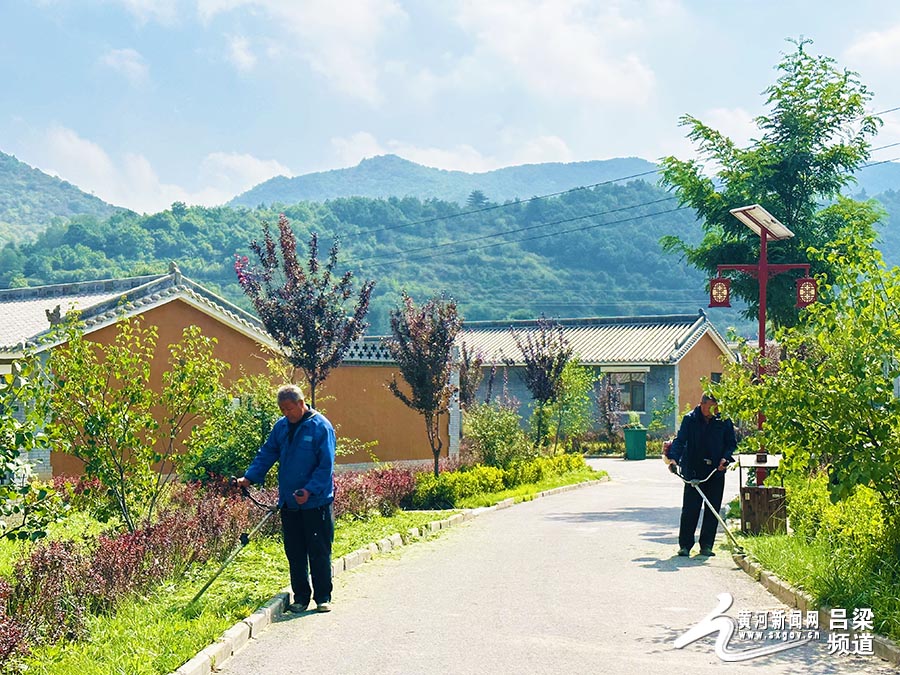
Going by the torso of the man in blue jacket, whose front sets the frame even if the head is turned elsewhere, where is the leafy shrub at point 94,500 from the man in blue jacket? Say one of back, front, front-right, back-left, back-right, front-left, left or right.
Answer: right

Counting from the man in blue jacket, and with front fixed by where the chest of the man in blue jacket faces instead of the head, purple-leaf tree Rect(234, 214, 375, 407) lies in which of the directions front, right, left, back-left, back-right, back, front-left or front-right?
back-right

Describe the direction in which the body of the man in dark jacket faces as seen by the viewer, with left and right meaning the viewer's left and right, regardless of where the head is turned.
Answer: facing the viewer

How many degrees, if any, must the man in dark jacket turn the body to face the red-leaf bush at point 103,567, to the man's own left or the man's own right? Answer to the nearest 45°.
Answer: approximately 45° to the man's own right

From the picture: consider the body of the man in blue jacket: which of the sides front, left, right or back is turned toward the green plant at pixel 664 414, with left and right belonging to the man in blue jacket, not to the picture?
back

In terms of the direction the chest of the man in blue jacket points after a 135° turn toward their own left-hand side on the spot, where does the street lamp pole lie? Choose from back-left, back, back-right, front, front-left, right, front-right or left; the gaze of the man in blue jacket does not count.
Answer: front-left

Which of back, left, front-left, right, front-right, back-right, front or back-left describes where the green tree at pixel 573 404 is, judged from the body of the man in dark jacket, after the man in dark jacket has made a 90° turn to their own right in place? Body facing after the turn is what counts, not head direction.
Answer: right

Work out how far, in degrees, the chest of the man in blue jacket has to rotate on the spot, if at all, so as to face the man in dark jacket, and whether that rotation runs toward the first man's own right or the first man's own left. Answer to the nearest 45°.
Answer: approximately 180°

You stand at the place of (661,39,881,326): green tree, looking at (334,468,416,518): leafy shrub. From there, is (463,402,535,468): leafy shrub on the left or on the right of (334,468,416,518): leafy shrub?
right

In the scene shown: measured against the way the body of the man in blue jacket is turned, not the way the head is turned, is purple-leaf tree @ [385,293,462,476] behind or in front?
behind

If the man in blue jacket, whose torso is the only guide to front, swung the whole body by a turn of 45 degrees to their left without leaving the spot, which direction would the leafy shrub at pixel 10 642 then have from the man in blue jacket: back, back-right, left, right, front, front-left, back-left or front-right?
front-right

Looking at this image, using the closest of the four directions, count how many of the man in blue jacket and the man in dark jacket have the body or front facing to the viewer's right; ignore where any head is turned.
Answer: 0

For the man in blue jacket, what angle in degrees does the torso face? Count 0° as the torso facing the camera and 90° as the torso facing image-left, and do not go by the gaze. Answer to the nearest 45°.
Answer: approximately 45°
